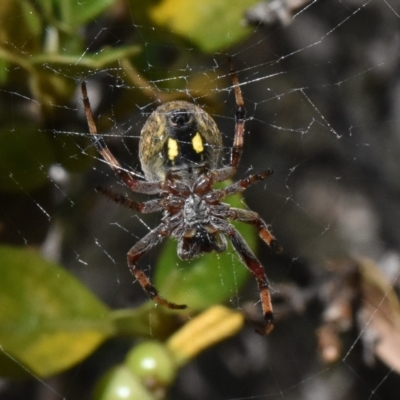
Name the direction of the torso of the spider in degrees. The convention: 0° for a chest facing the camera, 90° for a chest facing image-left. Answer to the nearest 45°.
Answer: approximately 0°
